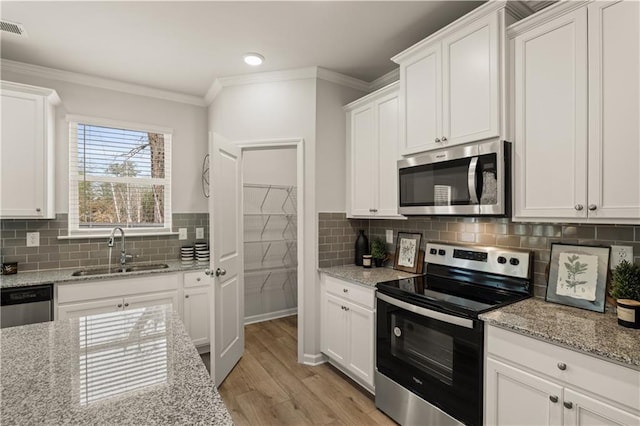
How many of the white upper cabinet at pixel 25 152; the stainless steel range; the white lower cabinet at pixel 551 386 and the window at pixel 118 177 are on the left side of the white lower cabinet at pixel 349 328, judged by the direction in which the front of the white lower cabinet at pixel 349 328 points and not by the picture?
2

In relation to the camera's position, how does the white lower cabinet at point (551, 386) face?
facing the viewer and to the left of the viewer

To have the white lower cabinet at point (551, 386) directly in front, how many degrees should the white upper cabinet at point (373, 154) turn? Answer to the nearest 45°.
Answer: approximately 90° to its left

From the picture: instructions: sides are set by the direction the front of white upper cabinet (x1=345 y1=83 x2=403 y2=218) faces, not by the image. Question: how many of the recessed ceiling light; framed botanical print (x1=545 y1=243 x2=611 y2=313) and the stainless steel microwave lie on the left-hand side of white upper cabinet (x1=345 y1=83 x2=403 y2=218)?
2

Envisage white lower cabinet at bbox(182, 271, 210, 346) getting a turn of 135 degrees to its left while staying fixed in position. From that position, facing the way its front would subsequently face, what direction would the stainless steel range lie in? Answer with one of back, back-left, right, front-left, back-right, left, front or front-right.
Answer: right

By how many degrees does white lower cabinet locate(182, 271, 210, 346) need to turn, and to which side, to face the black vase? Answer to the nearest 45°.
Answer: approximately 45° to its left

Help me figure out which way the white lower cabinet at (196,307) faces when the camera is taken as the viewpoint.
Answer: facing the viewer

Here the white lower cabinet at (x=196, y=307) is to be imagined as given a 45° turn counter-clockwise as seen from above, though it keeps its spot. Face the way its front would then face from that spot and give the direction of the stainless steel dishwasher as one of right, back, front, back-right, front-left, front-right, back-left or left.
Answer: back-right

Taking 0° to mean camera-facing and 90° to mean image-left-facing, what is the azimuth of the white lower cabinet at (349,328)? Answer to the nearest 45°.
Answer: approximately 45°

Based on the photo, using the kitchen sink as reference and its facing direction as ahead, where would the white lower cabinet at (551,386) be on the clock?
The white lower cabinet is roughly at 11 o'clock from the kitchen sink.

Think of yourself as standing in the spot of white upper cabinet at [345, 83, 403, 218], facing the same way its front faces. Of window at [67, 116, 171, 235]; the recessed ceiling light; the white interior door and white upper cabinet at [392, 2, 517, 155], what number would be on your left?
1

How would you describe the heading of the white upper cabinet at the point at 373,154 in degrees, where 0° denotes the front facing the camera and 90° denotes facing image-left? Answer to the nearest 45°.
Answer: approximately 45°

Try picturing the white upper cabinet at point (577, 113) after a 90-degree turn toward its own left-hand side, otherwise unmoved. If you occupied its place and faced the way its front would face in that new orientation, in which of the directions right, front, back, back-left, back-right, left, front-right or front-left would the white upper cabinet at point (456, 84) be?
back-right

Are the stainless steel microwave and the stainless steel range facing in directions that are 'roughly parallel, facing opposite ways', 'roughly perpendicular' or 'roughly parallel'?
roughly parallel

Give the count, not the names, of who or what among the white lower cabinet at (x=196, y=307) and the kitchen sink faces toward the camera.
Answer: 2

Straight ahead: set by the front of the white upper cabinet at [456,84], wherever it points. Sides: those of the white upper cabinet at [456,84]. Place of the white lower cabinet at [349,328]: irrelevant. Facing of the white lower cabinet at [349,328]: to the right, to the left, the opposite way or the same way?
the same way

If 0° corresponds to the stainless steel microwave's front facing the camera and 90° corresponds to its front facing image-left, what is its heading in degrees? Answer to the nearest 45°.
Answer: approximately 45°
